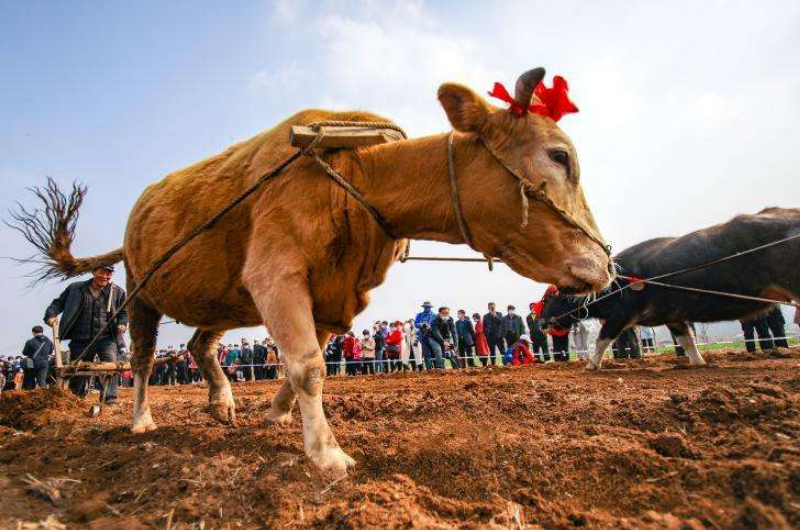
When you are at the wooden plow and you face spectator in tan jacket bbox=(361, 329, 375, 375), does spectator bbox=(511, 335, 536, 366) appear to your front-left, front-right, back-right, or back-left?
front-right

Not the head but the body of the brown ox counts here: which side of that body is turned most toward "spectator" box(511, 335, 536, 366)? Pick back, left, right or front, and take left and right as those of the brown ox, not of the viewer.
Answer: left

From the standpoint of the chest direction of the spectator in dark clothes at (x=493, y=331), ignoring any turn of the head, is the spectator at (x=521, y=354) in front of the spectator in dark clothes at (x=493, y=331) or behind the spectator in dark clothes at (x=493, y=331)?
in front

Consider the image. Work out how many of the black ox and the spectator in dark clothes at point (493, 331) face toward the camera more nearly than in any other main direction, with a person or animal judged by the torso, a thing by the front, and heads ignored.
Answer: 1

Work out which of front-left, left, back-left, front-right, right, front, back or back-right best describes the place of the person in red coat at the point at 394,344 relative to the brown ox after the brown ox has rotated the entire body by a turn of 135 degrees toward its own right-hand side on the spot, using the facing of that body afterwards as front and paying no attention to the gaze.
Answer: right

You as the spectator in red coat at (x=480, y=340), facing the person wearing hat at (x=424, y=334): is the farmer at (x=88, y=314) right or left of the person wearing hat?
left

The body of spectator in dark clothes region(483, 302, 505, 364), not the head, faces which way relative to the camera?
toward the camera

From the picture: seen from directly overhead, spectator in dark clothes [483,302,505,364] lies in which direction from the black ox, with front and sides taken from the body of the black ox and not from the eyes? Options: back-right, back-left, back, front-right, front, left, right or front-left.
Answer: front-right

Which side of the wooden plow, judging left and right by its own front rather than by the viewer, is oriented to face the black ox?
front

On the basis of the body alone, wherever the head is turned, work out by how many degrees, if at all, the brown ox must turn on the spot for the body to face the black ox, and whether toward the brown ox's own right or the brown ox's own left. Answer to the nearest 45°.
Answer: approximately 90° to the brown ox's own left

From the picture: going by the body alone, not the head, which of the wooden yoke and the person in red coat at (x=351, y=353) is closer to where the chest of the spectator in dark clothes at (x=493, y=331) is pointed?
the wooden yoke

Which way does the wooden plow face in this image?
to the viewer's right

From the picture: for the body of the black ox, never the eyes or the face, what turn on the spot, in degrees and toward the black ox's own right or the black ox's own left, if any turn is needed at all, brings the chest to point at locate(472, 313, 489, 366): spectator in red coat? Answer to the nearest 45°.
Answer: approximately 45° to the black ox's own right

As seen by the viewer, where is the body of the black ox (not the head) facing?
to the viewer's left

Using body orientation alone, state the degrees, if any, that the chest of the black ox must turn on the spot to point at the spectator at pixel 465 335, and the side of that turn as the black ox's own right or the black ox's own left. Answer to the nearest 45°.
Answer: approximately 45° to the black ox's own right

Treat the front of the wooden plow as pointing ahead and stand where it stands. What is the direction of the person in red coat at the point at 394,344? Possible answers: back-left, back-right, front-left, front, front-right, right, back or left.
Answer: front-left
